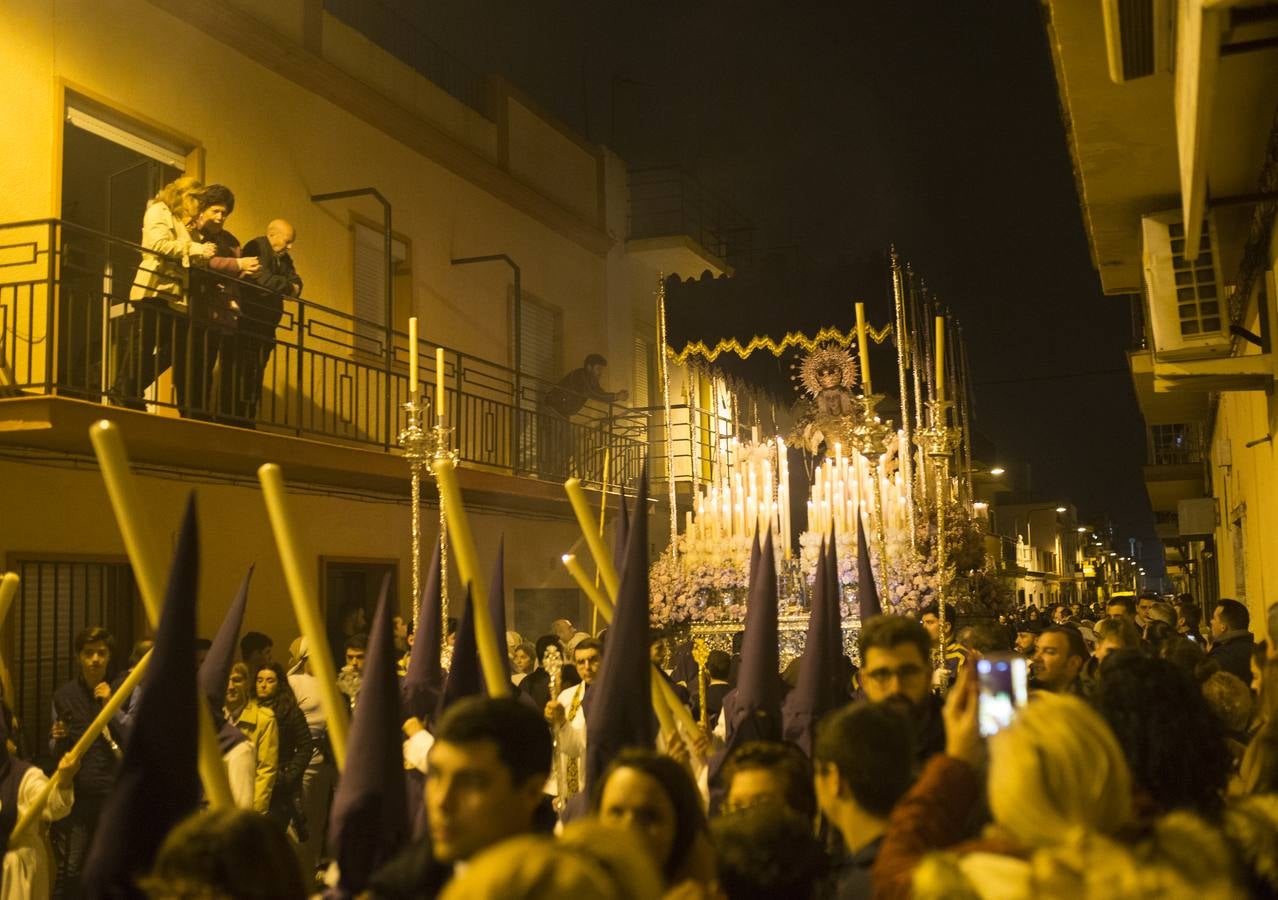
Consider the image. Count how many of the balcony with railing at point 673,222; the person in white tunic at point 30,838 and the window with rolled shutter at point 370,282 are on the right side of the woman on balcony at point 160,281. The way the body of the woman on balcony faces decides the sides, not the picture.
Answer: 1

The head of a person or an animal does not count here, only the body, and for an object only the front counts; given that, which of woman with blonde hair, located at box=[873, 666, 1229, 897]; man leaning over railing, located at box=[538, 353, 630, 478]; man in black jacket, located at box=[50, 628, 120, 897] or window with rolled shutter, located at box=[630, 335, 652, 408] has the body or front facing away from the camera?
the woman with blonde hair

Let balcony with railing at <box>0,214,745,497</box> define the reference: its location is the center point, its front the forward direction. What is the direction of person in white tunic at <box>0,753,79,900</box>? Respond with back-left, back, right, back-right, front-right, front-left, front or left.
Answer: front-right

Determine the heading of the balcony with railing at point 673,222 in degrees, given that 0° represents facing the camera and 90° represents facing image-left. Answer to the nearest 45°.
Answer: approximately 315°

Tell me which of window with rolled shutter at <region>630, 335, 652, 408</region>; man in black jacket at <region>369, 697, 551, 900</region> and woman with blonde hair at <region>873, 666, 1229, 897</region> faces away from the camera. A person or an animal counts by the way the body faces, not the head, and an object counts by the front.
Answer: the woman with blonde hair

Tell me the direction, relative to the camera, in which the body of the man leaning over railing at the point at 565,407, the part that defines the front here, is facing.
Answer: to the viewer's right

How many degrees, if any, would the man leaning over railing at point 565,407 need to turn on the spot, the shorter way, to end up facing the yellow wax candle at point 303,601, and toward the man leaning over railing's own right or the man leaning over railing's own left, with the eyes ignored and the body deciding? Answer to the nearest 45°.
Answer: approximately 90° to the man leaning over railing's own right

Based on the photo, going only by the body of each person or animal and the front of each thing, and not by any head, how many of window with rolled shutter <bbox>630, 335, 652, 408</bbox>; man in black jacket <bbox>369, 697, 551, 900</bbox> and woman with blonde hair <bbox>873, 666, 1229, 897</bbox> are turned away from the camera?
1

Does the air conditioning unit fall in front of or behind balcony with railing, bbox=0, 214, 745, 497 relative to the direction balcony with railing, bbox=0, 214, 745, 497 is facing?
in front

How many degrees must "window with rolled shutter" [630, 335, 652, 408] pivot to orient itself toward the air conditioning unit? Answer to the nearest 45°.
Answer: approximately 45° to its right

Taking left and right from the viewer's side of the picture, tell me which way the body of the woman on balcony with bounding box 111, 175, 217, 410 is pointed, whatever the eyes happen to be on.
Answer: facing to the right of the viewer

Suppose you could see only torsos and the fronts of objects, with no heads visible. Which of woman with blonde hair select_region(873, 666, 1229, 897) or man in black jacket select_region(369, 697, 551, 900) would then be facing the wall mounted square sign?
the woman with blonde hair

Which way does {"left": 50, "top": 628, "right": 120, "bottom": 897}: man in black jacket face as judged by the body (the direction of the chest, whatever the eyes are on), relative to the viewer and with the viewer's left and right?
facing the viewer and to the right of the viewer

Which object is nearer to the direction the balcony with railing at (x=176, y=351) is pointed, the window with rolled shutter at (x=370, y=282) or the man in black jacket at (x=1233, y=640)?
the man in black jacket

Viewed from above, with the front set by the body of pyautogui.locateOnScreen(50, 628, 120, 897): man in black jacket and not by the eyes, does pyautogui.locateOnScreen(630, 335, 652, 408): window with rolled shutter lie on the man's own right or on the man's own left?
on the man's own left
